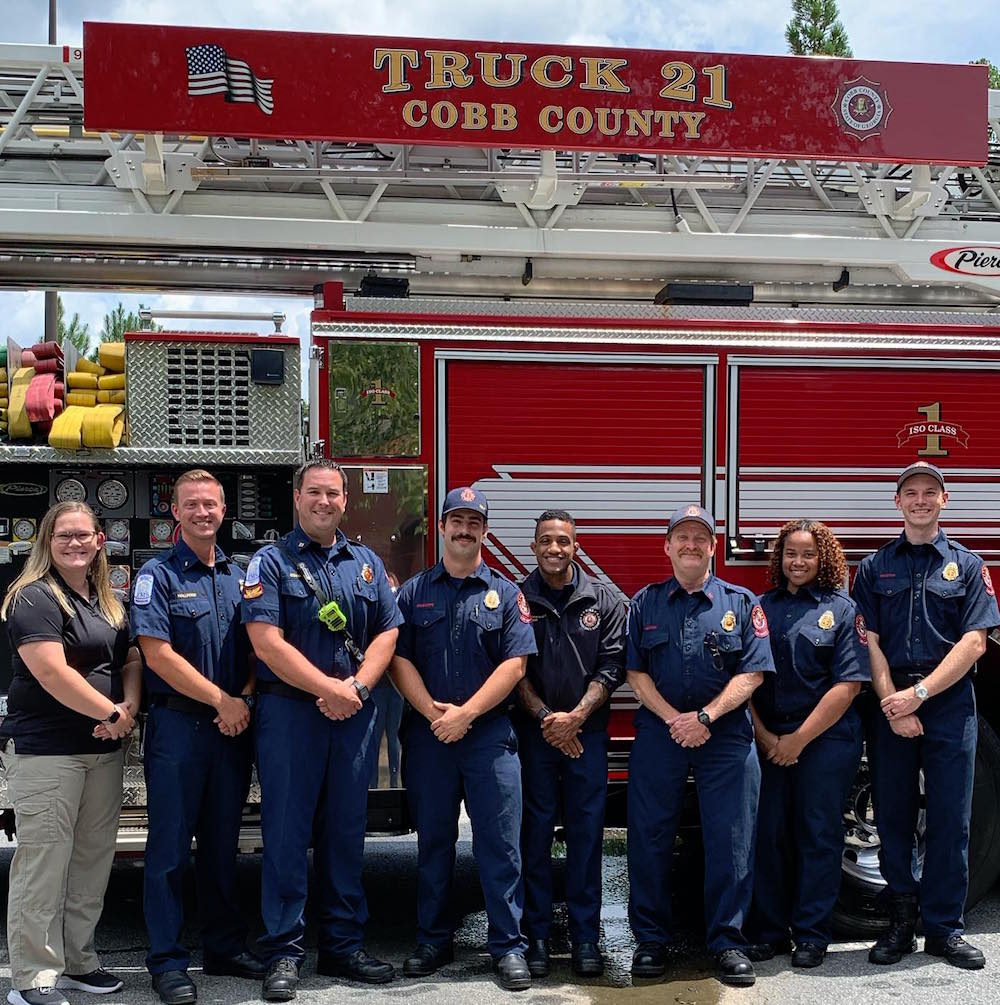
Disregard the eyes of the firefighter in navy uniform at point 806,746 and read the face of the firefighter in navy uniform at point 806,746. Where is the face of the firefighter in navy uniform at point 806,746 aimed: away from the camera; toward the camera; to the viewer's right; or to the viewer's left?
toward the camera

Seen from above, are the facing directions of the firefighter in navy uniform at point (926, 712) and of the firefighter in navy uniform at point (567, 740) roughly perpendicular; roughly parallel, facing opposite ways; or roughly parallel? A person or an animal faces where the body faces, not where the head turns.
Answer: roughly parallel

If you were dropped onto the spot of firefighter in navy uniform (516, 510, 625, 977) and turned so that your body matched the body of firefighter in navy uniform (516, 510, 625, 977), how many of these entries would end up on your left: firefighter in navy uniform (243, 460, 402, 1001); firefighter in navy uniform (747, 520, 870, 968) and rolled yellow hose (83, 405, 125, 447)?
1

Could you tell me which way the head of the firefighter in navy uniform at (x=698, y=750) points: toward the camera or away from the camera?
toward the camera

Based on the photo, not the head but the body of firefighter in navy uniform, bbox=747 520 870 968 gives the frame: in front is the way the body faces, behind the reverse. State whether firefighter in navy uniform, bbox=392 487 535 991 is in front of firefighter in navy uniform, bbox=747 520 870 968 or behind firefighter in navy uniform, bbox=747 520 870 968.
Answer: in front

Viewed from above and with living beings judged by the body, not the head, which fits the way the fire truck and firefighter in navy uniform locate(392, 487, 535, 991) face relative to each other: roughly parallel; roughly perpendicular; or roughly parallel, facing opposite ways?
roughly perpendicular

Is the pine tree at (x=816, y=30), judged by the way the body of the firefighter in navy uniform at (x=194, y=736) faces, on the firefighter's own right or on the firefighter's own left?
on the firefighter's own left

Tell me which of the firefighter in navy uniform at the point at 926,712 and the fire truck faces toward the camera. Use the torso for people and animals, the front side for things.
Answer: the firefighter in navy uniform

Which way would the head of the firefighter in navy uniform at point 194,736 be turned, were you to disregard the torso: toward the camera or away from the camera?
toward the camera

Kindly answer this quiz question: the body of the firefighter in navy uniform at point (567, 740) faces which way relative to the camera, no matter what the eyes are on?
toward the camera

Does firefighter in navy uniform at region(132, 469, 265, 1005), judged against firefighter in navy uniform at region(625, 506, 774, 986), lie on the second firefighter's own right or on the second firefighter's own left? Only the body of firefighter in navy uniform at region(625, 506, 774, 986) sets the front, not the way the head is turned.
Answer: on the second firefighter's own right

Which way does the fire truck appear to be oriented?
to the viewer's left

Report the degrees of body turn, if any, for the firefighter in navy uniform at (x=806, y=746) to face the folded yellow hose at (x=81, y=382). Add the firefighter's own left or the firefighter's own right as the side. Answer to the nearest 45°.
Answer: approximately 45° to the firefighter's own right

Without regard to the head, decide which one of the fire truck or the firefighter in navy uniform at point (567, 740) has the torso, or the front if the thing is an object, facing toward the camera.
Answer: the firefighter in navy uniform

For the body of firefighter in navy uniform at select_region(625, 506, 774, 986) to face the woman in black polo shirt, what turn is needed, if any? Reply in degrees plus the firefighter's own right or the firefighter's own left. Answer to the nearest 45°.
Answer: approximately 90° to the firefighter's own right

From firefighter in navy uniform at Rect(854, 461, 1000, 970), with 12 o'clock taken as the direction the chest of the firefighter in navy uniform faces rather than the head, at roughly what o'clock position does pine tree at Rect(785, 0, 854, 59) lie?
The pine tree is roughly at 6 o'clock from the firefighter in navy uniform.
